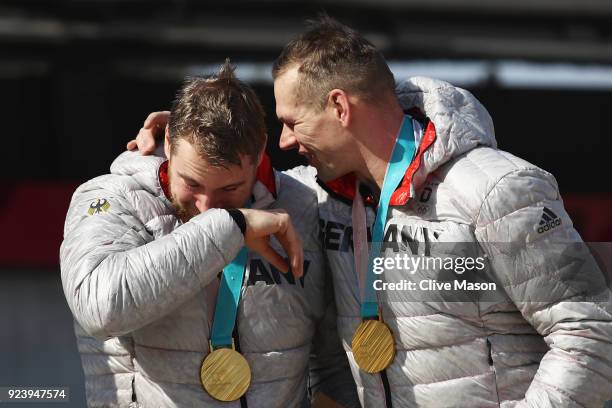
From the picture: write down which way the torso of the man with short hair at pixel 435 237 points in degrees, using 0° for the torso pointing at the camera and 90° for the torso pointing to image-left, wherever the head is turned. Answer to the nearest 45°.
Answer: approximately 45°

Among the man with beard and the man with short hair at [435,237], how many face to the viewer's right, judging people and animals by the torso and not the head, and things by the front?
0

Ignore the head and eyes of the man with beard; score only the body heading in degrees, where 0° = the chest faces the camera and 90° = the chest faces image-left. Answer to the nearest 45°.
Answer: approximately 0°

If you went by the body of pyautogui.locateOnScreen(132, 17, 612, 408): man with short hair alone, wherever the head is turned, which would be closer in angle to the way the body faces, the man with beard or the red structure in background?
the man with beard

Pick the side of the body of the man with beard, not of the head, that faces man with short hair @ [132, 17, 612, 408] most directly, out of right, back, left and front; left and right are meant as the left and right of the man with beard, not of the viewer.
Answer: left

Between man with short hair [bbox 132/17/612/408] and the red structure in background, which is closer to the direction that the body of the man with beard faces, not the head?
the man with short hair

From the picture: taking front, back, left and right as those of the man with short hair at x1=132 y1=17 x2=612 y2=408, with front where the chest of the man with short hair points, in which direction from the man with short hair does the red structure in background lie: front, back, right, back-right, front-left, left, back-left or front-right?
right

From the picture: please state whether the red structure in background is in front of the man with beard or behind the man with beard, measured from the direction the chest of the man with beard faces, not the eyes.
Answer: behind

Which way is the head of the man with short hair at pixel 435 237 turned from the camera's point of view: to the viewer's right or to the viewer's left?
to the viewer's left
